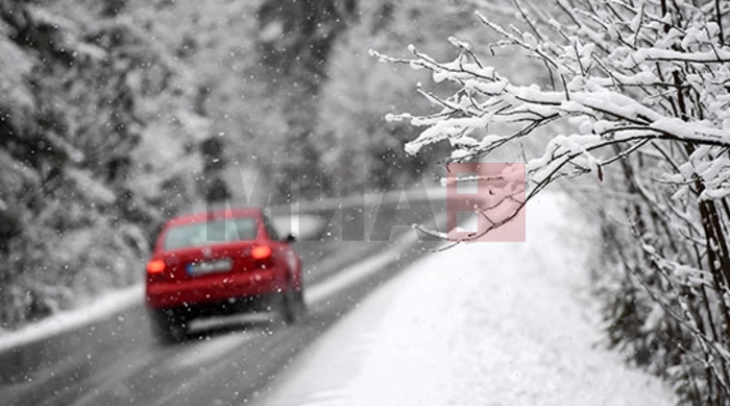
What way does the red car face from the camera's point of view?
away from the camera
